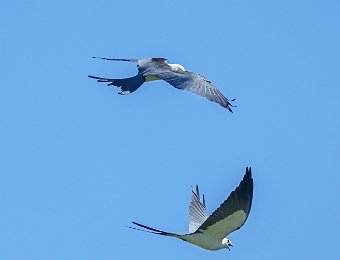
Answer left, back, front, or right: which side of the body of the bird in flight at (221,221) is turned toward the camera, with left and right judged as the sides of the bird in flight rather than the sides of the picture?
right
